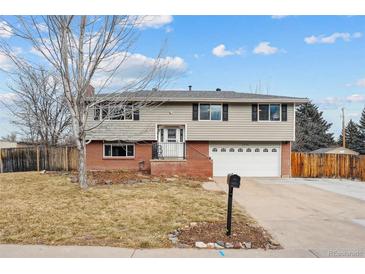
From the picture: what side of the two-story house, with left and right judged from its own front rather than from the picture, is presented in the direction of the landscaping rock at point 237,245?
front

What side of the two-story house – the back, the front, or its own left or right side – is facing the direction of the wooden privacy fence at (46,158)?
right

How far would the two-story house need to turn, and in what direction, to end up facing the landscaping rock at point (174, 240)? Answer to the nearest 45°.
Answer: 0° — it already faces it

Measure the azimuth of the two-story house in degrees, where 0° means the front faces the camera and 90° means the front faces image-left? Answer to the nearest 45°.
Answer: approximately 0°

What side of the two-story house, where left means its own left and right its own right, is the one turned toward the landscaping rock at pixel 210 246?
front

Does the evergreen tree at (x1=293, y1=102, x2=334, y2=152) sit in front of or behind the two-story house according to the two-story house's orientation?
behind

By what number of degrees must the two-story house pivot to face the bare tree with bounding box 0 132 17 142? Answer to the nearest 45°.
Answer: approximately 135° to its right
